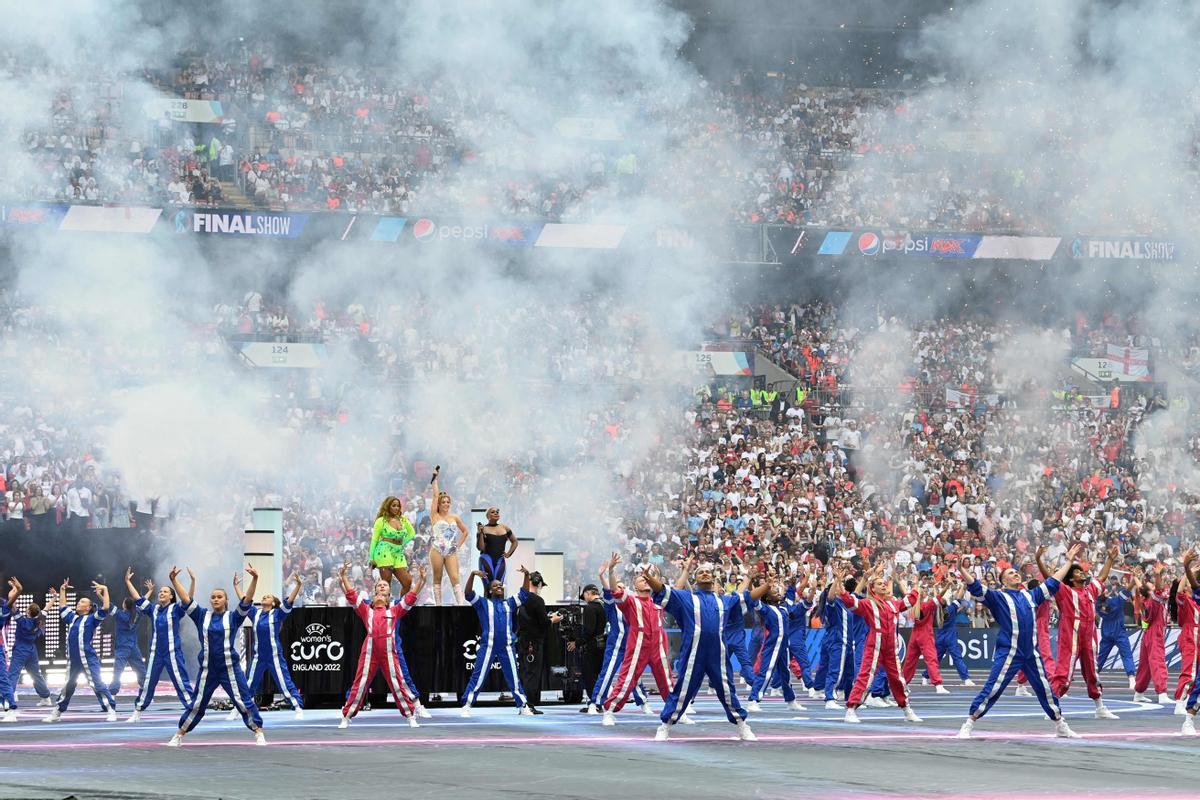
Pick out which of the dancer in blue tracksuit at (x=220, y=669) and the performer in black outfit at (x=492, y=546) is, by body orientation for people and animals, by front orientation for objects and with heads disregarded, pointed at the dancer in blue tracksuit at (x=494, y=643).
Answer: the performer in black outfit

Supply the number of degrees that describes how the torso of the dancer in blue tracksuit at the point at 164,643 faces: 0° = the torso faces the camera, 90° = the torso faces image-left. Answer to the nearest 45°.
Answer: approximately 0°

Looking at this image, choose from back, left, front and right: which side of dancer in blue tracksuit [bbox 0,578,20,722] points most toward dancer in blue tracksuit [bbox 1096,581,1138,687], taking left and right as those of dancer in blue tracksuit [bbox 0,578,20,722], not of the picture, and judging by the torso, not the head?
left

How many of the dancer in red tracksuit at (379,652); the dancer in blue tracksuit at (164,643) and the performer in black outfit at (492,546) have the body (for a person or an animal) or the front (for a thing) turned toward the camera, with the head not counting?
3

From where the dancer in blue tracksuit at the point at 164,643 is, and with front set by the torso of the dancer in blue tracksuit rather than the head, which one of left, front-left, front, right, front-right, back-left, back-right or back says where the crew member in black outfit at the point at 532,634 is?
left

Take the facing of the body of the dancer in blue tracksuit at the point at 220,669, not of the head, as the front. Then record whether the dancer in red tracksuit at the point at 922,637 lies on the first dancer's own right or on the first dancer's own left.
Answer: on the first dancer's own left

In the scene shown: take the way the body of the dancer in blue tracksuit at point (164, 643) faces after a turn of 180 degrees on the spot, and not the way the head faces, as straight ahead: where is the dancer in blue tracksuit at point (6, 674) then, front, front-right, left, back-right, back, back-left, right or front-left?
front-left

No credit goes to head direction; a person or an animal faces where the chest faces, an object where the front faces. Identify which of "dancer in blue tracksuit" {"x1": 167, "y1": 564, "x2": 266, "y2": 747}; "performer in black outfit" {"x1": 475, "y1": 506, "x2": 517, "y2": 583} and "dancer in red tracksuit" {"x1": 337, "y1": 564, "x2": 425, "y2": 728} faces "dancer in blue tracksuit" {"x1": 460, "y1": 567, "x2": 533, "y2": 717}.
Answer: the performer in black outfit

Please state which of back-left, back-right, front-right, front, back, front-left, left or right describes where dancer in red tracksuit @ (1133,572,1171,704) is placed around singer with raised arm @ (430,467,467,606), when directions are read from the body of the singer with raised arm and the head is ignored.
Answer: left
